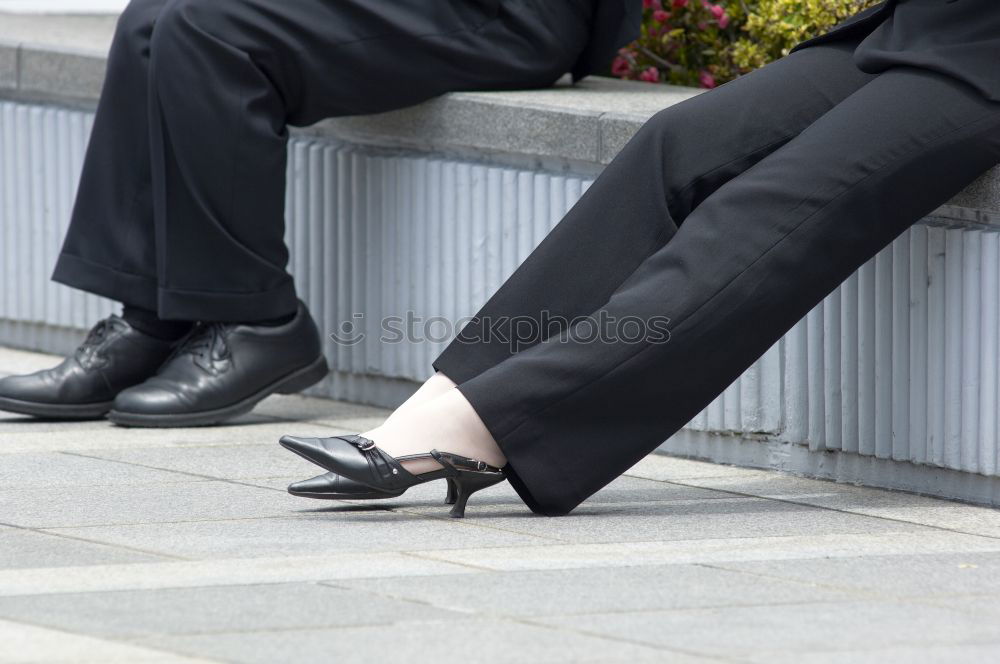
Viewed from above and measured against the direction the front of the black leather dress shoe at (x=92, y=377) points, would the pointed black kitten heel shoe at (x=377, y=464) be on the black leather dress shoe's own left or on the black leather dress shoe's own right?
on the black leather dress shoe's own left

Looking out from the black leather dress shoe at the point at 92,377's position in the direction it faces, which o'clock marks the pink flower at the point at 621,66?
The pink flower is roughly at 5 o'clock from the black leather dress shoe.

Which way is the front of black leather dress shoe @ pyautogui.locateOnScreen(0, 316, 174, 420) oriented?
to the viewer's left

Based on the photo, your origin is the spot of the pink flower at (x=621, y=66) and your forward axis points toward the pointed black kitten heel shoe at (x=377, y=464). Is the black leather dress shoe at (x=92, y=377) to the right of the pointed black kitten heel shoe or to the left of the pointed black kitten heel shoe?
right
